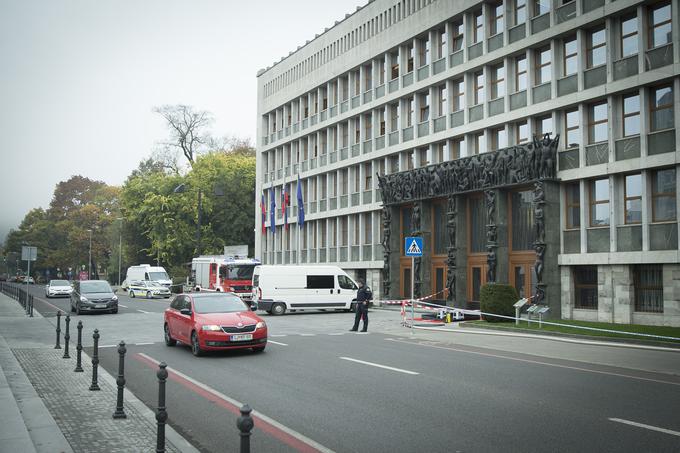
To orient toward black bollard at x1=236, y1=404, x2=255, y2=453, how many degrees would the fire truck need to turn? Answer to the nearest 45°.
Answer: approximately 45° to its right

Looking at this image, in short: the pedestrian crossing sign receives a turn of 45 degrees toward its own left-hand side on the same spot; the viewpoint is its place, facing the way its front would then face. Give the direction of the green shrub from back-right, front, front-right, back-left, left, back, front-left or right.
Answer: left

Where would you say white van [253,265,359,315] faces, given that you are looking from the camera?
facing to the right of the viewer

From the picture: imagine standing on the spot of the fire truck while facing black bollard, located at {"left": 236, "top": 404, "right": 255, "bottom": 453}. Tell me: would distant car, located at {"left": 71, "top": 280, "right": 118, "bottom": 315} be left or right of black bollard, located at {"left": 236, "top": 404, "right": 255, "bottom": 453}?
right

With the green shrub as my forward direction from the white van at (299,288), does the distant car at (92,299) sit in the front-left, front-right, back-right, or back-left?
back-right

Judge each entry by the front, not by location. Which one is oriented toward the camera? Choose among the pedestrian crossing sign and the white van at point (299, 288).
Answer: the pedestrian crossing sign

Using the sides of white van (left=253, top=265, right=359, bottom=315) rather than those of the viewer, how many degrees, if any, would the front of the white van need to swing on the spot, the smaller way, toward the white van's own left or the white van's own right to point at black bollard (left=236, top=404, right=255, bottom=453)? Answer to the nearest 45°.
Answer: approximately 90° to the white van's own right

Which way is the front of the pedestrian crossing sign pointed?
toward the camera

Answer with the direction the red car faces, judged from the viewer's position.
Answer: facing the viewer and to the right of the viewer

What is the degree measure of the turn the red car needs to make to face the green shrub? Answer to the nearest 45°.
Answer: approximately 90° to its left

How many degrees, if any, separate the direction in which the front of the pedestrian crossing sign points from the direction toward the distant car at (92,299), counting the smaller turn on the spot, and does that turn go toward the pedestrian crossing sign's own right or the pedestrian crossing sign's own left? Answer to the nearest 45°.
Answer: approximately 135° to the pedestrian crossing sign's own right

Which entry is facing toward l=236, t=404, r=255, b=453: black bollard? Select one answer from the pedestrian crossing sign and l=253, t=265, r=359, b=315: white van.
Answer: the pedestrian crossing sign

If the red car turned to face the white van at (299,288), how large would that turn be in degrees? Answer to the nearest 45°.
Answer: approximately 135° to its left

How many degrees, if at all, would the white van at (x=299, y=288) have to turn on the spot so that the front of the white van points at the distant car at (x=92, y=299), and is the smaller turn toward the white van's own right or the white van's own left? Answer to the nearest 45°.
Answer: approximately 180°

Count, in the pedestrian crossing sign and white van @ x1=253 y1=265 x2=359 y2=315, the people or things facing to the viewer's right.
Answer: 1

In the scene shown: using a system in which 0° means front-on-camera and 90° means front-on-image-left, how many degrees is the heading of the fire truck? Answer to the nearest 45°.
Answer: approximately 315°

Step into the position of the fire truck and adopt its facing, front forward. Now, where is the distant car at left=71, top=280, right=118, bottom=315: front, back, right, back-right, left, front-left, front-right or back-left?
right

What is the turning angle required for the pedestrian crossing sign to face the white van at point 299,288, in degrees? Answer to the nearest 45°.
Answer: approximately 135° to its right
